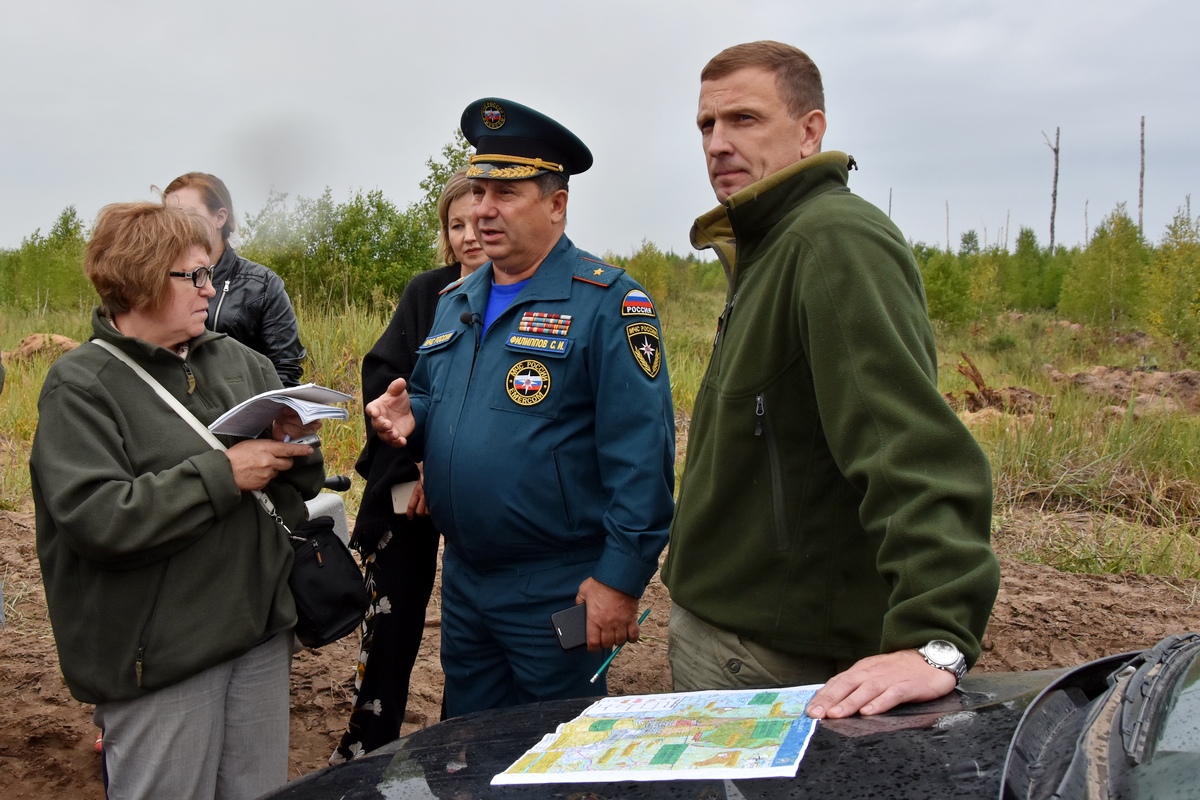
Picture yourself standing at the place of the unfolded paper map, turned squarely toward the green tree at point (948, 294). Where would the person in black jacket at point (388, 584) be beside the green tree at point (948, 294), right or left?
left

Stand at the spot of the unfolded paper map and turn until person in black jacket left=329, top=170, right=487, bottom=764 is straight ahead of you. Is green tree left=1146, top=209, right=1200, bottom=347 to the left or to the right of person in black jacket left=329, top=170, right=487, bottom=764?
right

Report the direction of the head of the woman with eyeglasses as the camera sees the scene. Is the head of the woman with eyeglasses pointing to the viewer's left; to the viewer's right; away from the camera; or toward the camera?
to the viewer's right

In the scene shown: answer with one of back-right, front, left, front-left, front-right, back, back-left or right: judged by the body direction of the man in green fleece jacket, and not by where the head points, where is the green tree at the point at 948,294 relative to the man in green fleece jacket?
back-right

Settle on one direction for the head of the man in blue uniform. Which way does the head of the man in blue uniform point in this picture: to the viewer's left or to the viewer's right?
to the viewer's left

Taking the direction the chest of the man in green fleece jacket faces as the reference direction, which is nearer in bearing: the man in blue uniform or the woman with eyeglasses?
the woman with eyeglasses

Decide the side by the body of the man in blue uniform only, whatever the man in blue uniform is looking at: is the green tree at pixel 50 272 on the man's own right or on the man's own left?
on the man's own right

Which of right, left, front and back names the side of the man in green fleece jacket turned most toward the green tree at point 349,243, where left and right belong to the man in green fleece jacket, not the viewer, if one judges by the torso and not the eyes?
right
